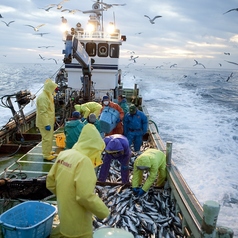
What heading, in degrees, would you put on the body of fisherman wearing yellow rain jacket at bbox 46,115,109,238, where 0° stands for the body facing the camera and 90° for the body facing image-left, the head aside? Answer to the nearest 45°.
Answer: approximately 225°

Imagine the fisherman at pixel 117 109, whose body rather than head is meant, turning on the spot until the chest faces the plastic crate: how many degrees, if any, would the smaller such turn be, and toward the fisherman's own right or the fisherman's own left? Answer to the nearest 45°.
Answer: approximately 45° to the fisherman's own right

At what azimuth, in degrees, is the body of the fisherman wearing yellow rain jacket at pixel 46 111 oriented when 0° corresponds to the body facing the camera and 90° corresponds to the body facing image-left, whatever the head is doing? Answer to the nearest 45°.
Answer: approximately 270°

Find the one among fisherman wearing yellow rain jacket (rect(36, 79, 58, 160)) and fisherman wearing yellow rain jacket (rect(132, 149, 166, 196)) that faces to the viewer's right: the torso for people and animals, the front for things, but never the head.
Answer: fisherman wearing yellow rain jacket (rect(36, 79, 58, 160))

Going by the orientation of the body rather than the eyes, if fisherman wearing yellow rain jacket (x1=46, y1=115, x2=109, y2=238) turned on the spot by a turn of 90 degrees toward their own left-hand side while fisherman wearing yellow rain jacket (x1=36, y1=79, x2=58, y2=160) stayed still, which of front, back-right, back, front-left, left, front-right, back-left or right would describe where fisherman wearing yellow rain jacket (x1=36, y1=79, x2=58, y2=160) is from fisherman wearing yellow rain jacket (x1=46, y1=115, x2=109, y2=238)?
front-right
